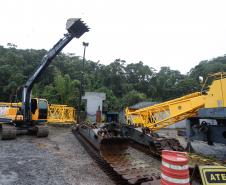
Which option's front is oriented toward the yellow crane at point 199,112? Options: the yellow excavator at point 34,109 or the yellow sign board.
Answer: the yellow excavator at point 34,109

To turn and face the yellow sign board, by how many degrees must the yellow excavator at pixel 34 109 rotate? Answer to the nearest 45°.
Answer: approximately 45° to its right

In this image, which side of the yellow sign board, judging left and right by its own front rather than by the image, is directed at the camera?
front

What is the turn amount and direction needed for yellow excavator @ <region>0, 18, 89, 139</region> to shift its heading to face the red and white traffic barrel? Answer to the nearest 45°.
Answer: approximately 45° to its right

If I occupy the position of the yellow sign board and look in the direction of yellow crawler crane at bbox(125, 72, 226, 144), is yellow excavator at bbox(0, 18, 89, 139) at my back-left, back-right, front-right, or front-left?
front-left

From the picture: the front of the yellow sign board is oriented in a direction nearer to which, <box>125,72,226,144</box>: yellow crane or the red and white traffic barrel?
the red and white traffic barrel

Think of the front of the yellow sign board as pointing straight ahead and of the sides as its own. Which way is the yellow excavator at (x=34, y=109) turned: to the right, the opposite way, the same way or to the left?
to the left

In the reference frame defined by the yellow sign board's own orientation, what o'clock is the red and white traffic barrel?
The red and white traffic barrel is roughly at 2 o'clock from the yellow sign board.

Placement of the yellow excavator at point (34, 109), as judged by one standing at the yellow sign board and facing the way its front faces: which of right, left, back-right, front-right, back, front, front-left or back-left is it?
back-right

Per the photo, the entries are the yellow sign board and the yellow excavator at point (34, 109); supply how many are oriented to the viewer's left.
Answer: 0

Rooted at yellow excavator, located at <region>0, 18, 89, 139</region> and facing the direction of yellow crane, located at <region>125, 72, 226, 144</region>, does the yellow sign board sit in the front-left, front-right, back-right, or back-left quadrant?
front-right

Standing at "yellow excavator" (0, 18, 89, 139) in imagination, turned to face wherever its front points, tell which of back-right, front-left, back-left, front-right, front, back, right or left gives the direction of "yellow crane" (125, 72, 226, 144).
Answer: front

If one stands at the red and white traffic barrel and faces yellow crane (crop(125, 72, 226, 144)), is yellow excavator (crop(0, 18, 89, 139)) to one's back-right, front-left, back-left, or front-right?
front-left

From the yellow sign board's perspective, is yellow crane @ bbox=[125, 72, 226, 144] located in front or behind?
behind
